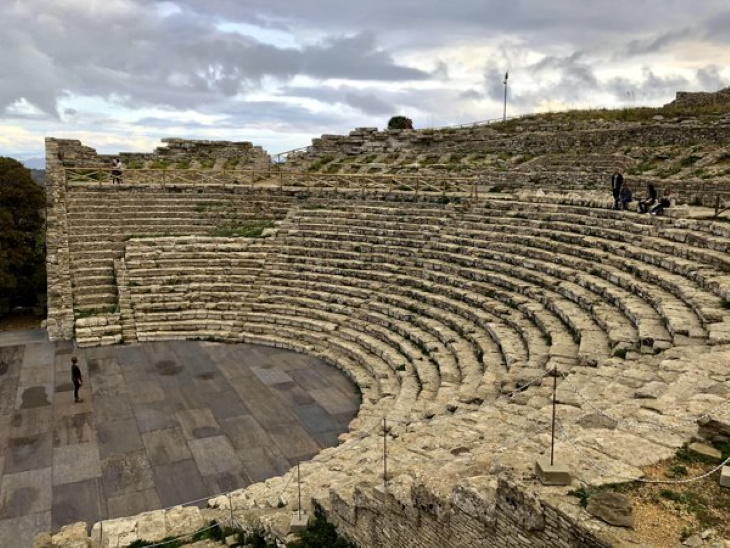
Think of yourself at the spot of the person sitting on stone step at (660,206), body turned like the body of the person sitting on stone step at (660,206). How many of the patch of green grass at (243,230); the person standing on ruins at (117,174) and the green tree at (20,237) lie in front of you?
3

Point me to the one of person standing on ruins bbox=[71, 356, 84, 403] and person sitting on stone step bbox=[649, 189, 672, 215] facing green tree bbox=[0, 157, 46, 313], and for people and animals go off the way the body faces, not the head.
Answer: the person sitting on stone step

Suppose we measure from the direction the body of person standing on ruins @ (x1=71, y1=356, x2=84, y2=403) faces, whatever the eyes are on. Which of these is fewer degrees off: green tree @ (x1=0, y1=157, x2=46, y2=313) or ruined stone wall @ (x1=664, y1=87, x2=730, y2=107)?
the ruined stone wall

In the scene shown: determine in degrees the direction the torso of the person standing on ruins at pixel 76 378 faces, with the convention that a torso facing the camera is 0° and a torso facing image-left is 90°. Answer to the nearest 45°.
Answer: approximately 270°

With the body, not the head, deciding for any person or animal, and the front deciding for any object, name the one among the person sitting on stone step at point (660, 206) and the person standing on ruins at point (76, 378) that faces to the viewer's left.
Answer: the person sitting on stone step

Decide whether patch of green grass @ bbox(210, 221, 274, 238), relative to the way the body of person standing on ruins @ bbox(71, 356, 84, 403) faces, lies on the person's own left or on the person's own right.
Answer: on the person's own left

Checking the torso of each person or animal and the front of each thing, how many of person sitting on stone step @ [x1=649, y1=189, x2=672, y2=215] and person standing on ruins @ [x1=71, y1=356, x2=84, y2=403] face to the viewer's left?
1

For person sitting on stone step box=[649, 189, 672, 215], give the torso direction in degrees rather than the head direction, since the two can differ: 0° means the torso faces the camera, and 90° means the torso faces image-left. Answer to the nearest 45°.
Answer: approximately 90°

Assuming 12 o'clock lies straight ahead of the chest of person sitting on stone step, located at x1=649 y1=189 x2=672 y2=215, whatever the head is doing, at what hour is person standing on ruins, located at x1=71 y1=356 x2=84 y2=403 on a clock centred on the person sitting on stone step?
The person standing on ruins is roughly at 11 o'clock from the person sitting on stone step.

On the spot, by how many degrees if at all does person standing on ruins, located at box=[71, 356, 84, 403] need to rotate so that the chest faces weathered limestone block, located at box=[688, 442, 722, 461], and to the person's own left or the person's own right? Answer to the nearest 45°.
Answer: approximately 45° to the person's own right

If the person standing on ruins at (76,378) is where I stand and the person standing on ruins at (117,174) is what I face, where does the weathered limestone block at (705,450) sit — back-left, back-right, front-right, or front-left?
back-right
